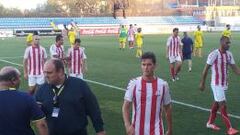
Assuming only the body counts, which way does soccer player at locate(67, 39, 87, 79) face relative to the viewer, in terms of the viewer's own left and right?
facing the viewer

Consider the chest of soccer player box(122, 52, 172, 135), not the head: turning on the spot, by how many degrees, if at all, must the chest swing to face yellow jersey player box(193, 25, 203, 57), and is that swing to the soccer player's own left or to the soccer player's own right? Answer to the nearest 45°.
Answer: approximately 180°

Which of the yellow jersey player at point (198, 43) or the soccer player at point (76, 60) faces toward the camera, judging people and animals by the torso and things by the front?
the soccer player

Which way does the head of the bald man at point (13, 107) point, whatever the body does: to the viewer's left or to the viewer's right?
to the viewer's right

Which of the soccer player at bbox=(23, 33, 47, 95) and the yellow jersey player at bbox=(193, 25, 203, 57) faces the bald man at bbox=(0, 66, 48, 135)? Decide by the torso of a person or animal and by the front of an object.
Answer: the soccer player

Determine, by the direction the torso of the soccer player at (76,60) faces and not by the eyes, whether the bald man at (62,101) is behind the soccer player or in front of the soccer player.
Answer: in front

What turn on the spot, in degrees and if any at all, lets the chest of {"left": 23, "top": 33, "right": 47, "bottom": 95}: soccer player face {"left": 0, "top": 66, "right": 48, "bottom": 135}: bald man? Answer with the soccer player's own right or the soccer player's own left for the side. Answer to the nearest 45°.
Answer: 0° — they already face them

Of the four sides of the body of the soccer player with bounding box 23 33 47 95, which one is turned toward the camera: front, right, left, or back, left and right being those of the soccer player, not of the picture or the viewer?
front

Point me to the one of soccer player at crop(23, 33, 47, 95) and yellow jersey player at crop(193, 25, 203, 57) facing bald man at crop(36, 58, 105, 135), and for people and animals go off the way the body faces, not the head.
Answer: the soccer player
